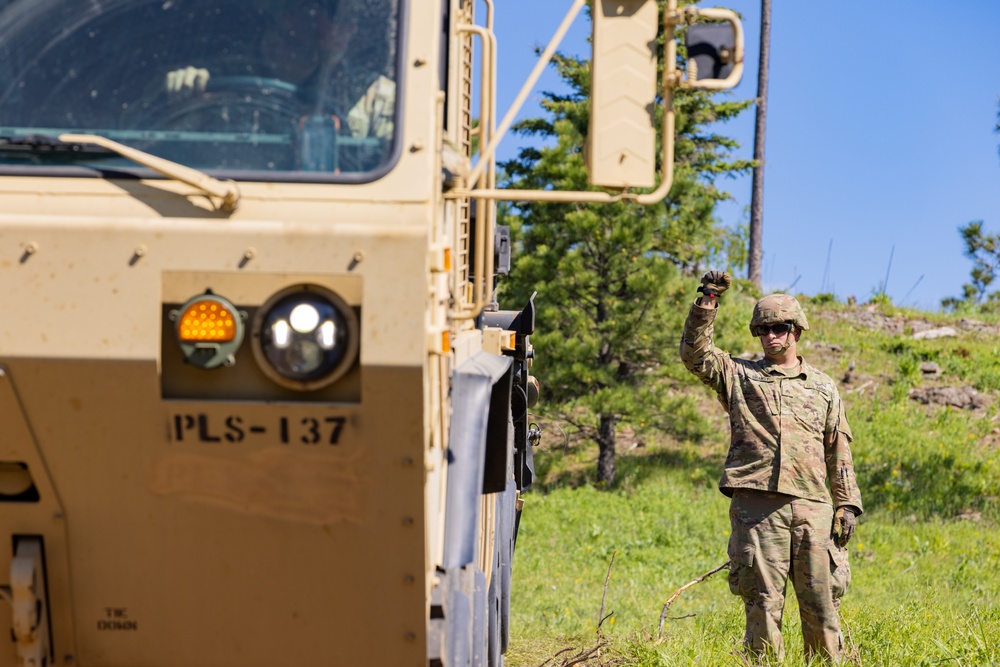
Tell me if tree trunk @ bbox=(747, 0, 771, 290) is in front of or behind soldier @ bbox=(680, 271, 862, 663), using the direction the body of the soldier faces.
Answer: behind

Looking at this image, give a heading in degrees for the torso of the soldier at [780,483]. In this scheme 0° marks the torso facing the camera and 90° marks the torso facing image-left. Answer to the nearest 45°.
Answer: approximately 0°

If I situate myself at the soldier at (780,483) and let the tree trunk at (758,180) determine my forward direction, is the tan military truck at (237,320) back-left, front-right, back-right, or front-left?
back-left

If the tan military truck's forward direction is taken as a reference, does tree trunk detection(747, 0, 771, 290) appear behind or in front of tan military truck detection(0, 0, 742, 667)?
behind

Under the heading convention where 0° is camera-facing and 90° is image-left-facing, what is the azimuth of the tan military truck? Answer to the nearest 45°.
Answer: approximately 0°

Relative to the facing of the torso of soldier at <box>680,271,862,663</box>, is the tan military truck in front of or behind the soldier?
in front
